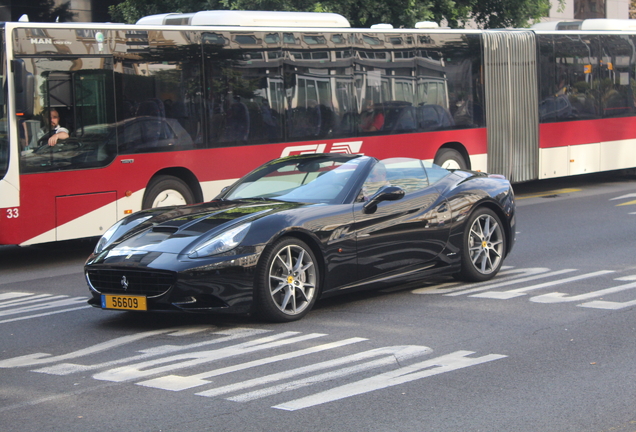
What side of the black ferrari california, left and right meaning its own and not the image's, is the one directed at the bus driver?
right

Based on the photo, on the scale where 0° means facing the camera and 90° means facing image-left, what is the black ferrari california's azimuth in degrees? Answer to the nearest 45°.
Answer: approximately 45°

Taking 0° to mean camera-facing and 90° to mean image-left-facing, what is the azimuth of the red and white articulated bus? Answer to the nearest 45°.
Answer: approximately 45°

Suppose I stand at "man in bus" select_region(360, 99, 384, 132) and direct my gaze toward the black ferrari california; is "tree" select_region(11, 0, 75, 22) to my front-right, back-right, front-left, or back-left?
back-right

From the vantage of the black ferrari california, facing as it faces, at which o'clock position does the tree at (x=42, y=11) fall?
The tree is roughly at 4 o'clock from the black ferrari california.

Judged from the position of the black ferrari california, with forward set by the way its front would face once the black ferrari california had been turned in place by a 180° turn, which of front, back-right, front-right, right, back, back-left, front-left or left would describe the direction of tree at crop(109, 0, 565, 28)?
front-left

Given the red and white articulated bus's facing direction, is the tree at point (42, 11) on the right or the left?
on its right
